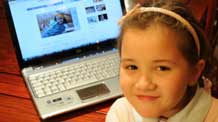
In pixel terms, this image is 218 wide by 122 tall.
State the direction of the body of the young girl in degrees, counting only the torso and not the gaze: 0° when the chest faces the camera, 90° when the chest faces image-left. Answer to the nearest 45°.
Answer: approximately 45°

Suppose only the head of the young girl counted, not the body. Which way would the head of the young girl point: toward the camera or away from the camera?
toward the camera

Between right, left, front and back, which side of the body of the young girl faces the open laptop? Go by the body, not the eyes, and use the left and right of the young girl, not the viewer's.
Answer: right
